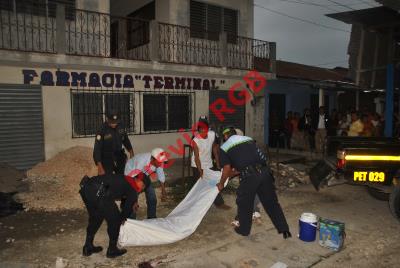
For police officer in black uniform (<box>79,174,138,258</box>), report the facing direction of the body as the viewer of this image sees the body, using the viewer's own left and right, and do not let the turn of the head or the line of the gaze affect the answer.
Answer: facing away from the viewer and to the right of the viewer

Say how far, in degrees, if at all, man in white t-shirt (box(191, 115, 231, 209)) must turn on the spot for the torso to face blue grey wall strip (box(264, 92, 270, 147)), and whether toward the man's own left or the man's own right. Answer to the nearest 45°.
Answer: approximately 180°

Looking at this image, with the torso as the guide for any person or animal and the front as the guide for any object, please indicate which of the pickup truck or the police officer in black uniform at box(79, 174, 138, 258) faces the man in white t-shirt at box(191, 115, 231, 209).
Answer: the police officer in black uniform

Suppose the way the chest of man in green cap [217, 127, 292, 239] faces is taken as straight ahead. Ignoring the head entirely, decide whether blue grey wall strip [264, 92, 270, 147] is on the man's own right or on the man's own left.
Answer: on the man's own right

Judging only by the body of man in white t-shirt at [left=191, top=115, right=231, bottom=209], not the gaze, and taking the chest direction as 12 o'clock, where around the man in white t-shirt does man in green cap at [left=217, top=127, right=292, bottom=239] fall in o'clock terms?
The man in green cap is roughly at 11 o'clock from the man in white t-shirt.
